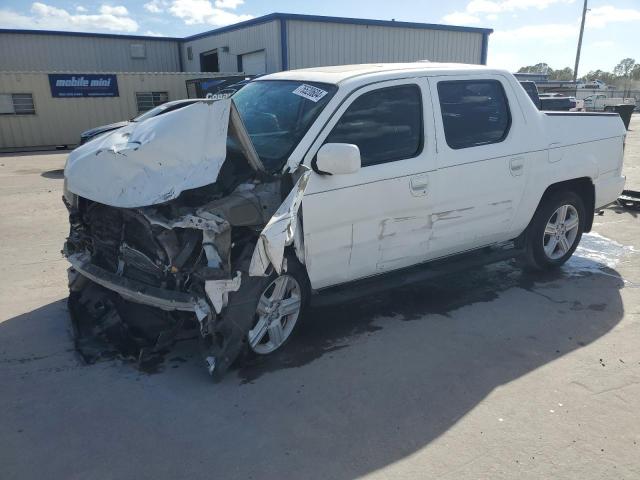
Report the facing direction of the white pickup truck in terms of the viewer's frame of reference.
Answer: facing the viewer and to the left of the viewer

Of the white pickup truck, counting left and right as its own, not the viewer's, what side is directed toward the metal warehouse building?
right
